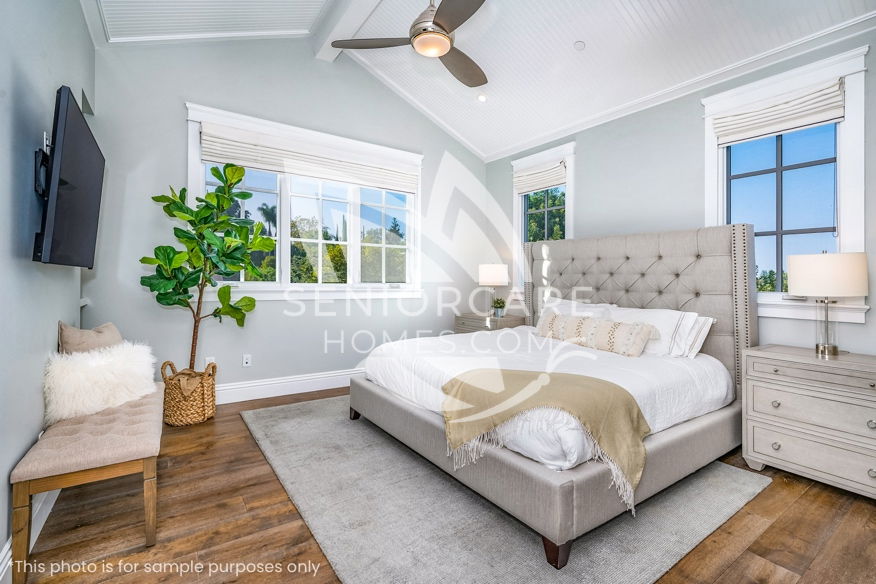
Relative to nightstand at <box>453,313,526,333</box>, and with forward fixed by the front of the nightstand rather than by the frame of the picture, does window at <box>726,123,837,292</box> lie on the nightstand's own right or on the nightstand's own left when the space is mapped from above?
on the nightstand's own left

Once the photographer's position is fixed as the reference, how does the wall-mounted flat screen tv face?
facing to the right of the viewer

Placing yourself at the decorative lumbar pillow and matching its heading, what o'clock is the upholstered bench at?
The upholstered bench is roughly at 12 o'clock from the decorative lumbar pillow.

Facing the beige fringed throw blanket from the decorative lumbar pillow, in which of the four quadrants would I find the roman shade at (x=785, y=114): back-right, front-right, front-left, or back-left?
back-left

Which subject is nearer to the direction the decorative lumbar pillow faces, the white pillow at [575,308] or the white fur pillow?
the white fur pillow

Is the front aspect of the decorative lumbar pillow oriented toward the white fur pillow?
yes

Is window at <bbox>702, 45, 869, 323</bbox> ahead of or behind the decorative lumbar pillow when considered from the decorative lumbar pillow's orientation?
behind

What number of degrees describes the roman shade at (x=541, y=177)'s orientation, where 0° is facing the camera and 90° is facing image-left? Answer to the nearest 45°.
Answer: approximately 45°

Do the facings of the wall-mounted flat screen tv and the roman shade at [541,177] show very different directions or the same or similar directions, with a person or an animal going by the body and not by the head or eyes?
very different directions
